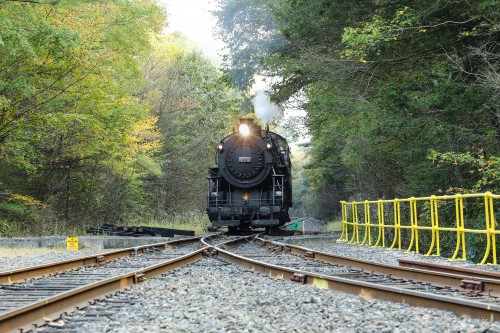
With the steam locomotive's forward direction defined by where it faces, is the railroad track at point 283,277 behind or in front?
in front

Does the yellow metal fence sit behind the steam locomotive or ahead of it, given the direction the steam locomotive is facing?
ahead

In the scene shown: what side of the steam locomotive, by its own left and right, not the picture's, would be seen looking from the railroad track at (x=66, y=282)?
front

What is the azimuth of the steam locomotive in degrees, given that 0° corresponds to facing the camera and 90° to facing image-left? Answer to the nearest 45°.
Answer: approximately 0°

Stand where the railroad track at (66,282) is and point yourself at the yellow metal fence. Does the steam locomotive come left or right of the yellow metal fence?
left
